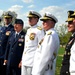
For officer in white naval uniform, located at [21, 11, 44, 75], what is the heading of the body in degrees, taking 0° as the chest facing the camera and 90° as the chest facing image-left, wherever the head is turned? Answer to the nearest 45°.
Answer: approximately 45°

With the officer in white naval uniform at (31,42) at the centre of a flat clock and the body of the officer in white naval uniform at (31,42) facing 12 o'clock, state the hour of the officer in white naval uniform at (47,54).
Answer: the officer in white naval uniform at (47,54) is roughly at 10 o'clock from the officer in white naval uniform at (31,42).

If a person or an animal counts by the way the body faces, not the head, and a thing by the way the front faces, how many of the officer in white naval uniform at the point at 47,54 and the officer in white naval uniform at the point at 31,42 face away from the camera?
0
